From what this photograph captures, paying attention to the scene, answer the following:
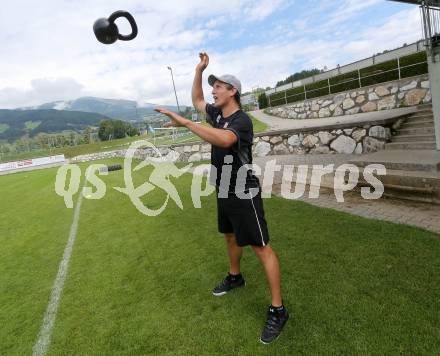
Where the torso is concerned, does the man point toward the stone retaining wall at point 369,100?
no

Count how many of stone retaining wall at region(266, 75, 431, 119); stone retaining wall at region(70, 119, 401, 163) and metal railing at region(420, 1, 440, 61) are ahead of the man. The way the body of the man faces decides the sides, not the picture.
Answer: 0

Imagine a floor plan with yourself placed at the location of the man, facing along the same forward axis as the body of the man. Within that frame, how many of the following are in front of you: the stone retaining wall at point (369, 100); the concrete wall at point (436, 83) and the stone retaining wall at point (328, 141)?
0

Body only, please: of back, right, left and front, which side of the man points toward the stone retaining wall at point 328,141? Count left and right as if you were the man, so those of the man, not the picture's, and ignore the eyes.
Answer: back

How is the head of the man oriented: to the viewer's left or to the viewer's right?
to the viewer's left

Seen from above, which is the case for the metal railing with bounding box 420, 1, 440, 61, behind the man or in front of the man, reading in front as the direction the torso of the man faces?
behind

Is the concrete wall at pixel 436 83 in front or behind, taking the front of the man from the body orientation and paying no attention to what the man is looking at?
behind

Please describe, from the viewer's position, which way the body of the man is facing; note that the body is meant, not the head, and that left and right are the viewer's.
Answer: facing the viewer and to the left of the viewer

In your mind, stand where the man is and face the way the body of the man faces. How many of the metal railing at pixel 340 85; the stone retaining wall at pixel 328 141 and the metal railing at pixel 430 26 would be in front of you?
0

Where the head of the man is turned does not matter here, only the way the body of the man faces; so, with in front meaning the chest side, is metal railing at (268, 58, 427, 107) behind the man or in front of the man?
behind
